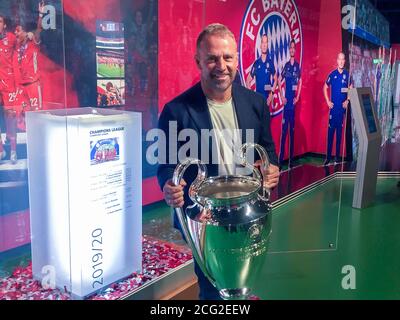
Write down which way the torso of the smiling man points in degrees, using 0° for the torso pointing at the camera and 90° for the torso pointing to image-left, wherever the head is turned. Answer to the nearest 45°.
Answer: approximately 0°

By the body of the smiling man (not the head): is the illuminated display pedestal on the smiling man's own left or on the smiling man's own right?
on the smiling man's own right

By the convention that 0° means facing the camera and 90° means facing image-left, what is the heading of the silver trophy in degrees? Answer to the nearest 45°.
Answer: approximately 315°

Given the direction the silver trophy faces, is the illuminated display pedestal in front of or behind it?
behind
